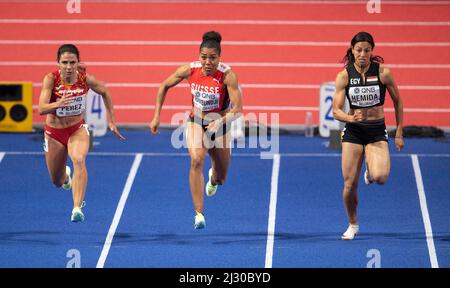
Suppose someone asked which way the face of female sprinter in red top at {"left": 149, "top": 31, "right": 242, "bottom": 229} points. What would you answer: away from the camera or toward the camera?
toward the camera

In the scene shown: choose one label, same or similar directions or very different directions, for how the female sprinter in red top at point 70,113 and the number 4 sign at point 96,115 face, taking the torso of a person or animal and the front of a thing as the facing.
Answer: same or similar directions

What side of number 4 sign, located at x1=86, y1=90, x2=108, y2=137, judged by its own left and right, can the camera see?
front

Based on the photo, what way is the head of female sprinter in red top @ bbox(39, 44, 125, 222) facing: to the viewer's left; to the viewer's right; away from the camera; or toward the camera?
toward the camera

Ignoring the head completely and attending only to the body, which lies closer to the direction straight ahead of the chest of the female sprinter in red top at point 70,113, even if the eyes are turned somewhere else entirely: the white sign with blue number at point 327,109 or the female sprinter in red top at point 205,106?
the female sprinter in red top

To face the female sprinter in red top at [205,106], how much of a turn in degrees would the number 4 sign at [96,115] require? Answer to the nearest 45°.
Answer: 0° — it already faces them
